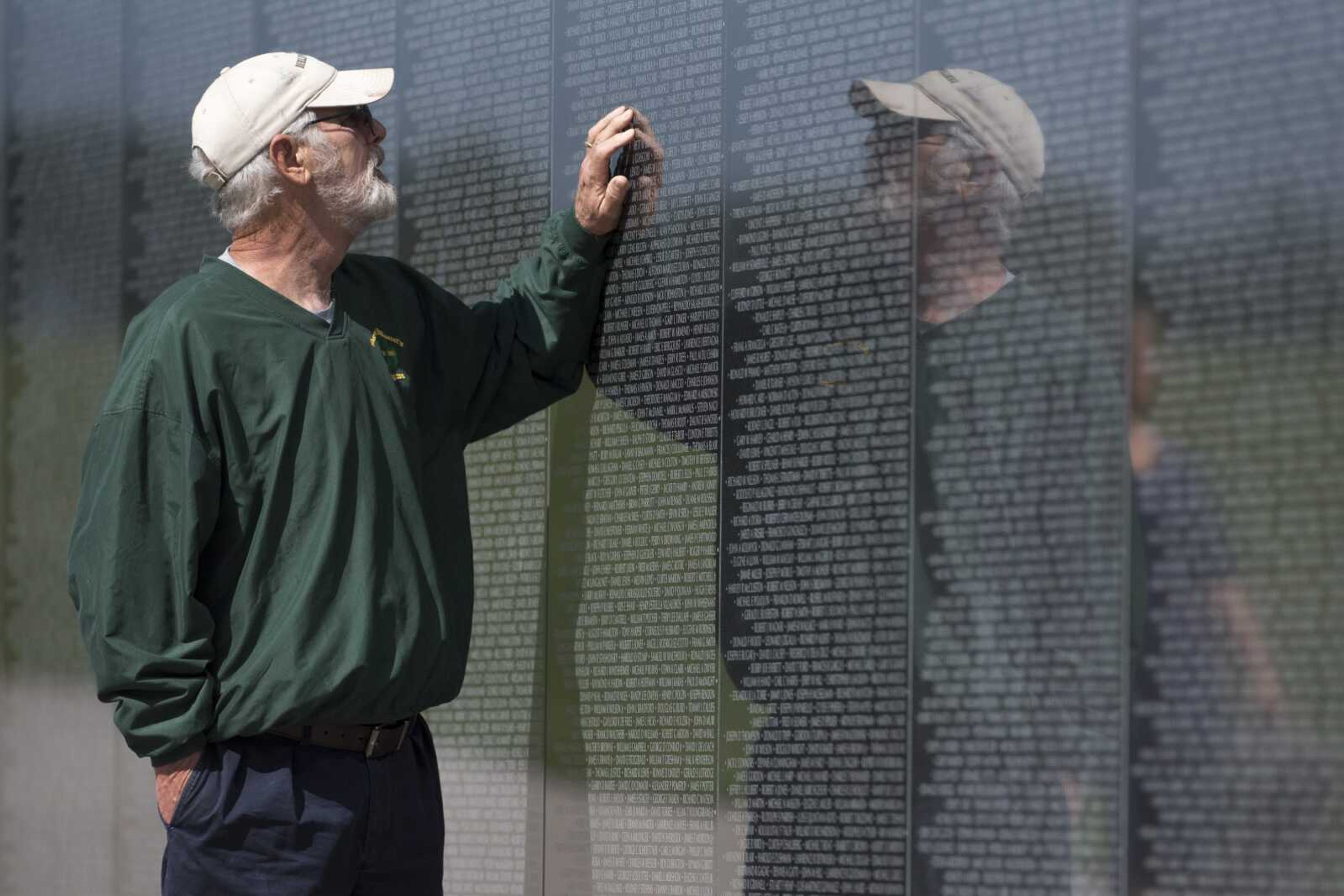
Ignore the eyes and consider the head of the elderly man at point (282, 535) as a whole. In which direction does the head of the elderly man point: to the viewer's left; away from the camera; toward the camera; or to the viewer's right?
to the viewer's right

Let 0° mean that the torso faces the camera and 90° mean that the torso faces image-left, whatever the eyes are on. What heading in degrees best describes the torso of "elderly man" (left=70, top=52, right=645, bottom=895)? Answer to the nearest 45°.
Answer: approximately 315°
